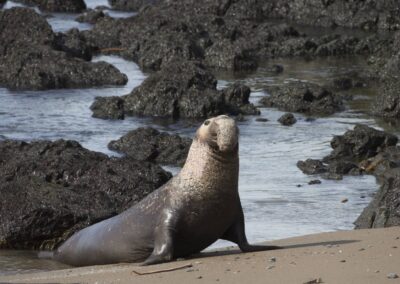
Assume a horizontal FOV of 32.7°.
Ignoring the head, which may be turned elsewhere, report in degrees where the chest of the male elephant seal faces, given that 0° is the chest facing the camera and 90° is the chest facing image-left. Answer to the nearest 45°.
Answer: approximately 315°

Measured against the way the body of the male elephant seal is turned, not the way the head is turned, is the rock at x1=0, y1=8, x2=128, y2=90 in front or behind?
behind

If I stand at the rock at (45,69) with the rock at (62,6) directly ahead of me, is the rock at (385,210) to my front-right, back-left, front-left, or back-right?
back-right

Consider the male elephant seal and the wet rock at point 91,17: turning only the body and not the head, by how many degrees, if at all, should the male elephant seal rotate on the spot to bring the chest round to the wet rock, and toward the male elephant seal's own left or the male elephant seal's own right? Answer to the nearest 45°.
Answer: approximately 135° to the male elephant seal's own left

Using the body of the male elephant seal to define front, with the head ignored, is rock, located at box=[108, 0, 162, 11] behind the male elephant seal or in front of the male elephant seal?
behind

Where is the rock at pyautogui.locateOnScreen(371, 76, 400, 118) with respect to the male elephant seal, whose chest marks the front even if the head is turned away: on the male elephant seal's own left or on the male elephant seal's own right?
on the male elephant seal's own left

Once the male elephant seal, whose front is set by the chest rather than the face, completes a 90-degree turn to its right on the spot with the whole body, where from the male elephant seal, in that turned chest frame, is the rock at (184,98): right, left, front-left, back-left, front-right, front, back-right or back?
back-right

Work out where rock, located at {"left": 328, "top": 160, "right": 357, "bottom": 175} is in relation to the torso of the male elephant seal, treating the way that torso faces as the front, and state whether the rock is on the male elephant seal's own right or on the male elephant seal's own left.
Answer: on the male elephant seal's own left

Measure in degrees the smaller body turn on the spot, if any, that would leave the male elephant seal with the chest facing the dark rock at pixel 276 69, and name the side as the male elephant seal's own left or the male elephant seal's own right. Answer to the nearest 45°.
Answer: approximately 135° to the male elephant seal's own left

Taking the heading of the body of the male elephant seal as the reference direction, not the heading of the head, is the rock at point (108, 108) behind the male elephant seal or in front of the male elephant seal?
behind

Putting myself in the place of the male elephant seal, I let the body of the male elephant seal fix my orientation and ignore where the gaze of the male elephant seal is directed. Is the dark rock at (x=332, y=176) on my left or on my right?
on my left

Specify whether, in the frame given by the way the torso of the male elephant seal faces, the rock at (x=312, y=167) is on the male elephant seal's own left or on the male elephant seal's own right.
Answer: on the male elephant seal's own left

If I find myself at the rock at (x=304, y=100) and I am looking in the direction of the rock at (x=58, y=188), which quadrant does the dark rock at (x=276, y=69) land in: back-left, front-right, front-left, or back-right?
back-right

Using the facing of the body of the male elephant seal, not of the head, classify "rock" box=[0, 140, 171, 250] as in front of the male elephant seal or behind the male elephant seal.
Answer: behind
